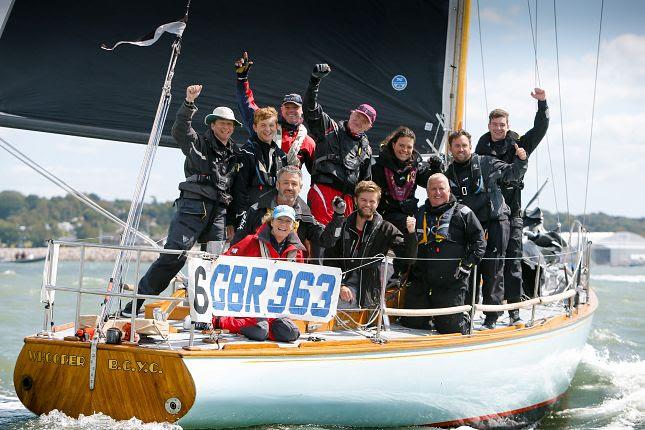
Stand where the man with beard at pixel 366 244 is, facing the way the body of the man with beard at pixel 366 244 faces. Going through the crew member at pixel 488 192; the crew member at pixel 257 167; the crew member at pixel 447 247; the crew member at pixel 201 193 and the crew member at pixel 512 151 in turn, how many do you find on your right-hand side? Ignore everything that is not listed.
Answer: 2

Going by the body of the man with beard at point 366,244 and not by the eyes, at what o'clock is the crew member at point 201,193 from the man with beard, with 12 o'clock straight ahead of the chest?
The crew member is roughly at 3 o'clock from the man with beard.

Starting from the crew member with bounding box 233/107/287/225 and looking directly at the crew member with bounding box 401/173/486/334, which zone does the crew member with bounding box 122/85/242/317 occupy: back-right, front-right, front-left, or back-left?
back-right

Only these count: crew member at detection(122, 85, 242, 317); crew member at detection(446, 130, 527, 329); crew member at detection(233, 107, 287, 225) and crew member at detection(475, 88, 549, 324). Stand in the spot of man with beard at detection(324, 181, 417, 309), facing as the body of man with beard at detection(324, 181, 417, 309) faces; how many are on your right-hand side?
2

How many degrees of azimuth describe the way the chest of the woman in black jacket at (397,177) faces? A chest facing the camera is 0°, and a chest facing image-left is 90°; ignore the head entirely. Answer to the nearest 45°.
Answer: approximately 0°

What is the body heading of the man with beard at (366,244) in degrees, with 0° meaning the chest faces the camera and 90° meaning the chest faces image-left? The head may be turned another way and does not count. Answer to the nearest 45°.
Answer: approximately 0°

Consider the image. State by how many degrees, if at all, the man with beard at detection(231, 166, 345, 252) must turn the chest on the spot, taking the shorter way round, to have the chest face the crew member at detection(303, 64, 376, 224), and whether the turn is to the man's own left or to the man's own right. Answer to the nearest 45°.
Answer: approximately 135° to the man's own left
